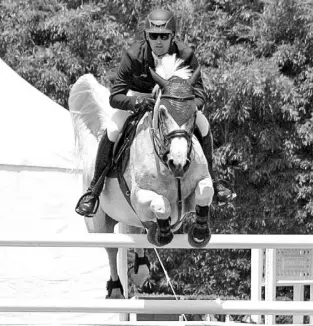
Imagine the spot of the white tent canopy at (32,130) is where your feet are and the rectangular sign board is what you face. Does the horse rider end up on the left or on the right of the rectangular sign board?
right

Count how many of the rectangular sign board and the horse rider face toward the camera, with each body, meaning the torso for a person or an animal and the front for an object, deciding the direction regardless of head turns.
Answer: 2

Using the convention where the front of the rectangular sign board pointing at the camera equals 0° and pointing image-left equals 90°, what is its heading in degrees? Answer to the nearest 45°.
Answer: approximately 0°

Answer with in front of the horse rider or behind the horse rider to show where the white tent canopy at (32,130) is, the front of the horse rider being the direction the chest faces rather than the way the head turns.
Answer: behind

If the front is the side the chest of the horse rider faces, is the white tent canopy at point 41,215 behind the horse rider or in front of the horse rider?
behind
